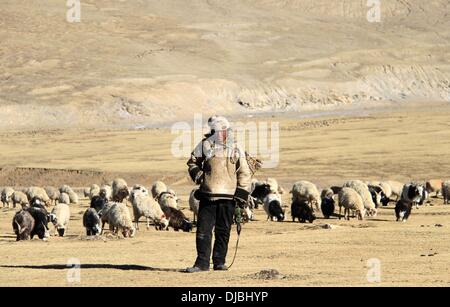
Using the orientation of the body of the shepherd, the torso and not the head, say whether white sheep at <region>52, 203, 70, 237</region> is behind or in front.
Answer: behind

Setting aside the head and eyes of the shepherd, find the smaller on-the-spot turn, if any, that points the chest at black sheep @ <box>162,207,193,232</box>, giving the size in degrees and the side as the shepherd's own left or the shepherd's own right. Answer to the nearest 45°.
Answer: approximately 180°

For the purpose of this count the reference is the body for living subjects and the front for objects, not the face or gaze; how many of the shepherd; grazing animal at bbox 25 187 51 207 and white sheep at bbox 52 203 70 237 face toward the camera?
2

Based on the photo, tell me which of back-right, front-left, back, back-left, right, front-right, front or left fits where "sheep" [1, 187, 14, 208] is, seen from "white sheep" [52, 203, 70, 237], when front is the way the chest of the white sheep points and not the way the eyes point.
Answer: back

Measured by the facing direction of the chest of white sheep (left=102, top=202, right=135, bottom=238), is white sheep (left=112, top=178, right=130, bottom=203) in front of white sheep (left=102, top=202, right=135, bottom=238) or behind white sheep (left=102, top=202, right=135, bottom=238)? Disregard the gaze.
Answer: behind

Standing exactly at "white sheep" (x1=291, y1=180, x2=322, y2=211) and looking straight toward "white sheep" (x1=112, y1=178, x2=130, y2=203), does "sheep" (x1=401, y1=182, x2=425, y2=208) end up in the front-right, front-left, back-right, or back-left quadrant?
back-right

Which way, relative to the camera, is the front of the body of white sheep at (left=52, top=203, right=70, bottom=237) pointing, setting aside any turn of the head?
toward the camera

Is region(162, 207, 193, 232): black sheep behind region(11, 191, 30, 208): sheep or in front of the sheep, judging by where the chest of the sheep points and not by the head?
in front

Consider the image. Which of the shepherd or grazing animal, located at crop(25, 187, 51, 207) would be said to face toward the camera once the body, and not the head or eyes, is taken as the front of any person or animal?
the shepherd
